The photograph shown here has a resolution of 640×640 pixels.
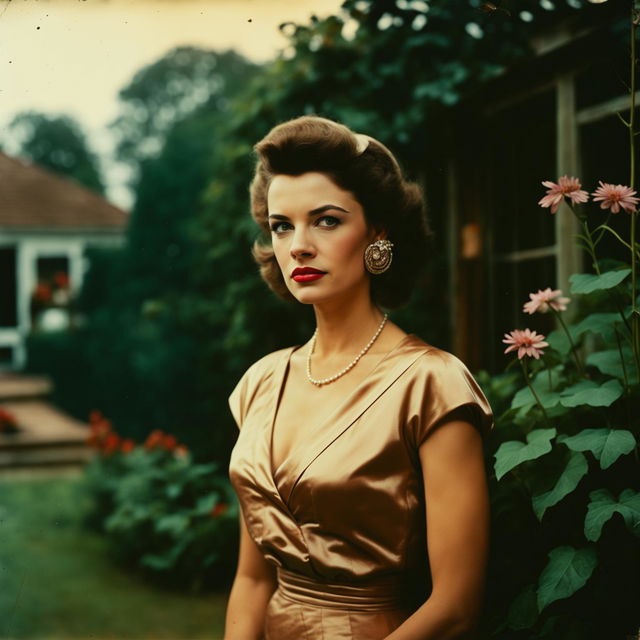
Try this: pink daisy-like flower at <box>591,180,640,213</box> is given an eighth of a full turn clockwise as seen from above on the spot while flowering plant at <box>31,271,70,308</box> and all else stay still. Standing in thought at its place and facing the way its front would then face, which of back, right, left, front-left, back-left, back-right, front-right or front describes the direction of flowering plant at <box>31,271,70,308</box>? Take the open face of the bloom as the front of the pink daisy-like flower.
right

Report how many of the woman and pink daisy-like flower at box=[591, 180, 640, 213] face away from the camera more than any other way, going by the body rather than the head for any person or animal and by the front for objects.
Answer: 0

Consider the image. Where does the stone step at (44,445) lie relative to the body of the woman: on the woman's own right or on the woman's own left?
on the woman's own right

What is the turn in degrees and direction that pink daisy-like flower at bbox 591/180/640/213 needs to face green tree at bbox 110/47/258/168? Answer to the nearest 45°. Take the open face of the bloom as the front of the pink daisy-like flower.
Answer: approximately 135° to its right

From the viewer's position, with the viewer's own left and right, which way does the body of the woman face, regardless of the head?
facing the viewer and to the left of the viewer

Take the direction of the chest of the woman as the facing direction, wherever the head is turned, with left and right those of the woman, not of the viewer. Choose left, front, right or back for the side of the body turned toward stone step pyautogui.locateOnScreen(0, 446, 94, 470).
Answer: right

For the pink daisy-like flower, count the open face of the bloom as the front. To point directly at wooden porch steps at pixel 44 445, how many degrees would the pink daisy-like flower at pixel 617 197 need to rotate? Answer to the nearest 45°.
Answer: approximately 135° to its right

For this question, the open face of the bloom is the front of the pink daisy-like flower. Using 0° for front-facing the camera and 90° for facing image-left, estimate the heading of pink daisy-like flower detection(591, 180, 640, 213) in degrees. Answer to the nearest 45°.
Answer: approximately 0°

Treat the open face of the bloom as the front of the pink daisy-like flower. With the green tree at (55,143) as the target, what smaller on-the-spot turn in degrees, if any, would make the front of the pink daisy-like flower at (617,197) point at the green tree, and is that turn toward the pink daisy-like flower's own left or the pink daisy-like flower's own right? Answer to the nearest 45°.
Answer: approximately 135° to the pink daisy-like flower's own right
